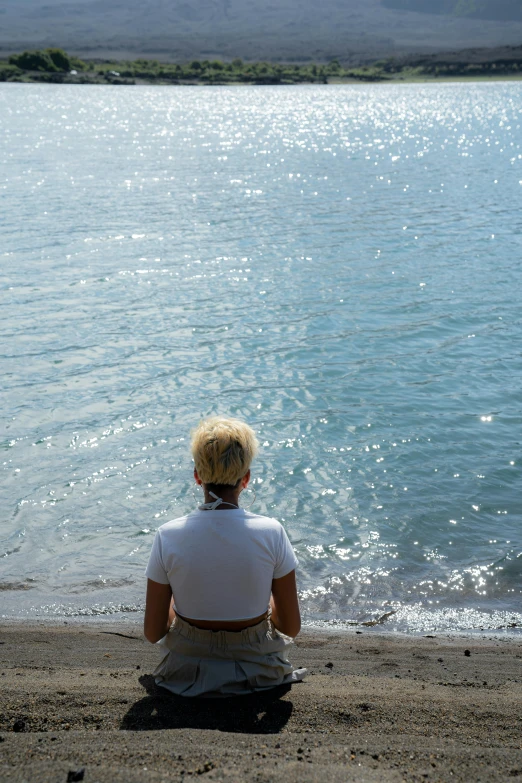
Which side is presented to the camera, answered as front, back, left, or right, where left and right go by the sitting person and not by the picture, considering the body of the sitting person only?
back

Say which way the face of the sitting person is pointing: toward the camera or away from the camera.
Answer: away from the camera
